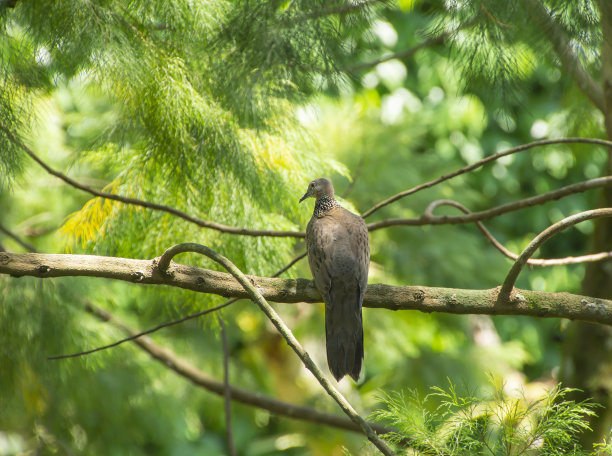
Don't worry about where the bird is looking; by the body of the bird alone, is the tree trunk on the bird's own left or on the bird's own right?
on the bird's own right

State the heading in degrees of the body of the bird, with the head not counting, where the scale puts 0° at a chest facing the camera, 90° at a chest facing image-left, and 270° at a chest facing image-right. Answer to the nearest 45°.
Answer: approximately 180°
